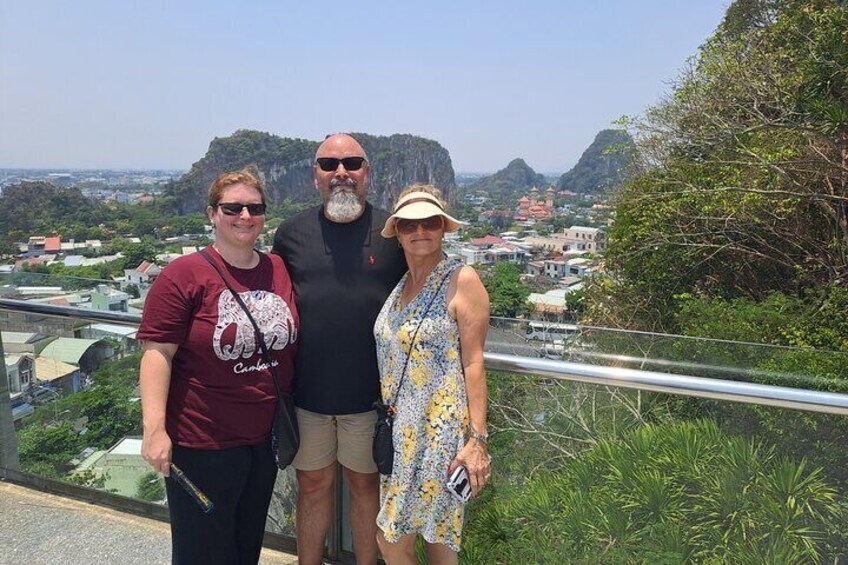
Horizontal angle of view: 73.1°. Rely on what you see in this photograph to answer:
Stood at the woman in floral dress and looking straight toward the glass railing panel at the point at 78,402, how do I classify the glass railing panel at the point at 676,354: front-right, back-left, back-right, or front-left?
back-right

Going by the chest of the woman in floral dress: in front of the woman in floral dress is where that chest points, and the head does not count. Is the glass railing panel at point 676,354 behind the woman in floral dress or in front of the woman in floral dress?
behind

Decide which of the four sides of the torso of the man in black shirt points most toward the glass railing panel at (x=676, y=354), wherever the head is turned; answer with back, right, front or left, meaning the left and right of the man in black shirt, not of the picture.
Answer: left

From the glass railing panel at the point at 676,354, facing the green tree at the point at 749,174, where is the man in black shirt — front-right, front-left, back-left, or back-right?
back-left

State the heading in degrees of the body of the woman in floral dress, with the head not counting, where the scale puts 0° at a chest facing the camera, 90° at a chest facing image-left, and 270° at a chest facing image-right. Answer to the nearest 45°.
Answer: approximately 45°

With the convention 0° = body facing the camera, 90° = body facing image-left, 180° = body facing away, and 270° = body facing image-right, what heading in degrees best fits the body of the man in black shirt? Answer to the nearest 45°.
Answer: approximately 0°

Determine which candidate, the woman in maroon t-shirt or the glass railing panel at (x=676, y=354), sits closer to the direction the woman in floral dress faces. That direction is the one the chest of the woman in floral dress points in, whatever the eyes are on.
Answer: the woman in maroon t-shirt

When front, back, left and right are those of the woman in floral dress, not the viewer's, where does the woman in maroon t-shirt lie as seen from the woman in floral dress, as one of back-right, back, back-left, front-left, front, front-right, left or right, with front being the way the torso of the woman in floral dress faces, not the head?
front-right

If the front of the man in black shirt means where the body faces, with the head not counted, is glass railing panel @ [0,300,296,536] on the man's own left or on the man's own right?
on the man's own right

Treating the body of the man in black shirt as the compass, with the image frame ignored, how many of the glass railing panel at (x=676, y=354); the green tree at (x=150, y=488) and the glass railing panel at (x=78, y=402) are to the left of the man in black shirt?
1

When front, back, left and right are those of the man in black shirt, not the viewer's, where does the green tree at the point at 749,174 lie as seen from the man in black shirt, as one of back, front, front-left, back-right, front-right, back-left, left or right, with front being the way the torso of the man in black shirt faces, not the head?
back-left

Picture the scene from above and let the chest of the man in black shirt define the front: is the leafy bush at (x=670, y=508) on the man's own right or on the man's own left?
on the man's own left
